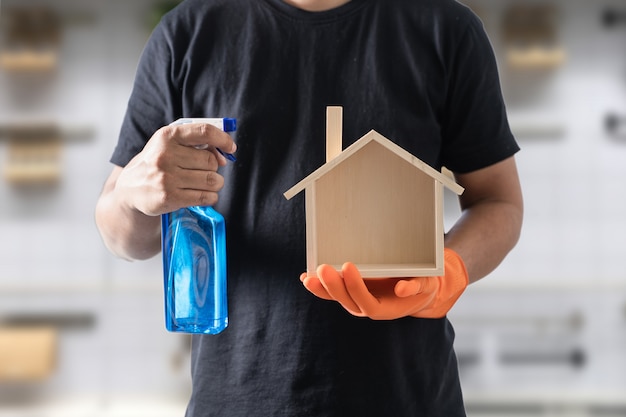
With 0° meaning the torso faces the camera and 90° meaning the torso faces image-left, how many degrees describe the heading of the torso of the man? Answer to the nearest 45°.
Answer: approximately 0°
